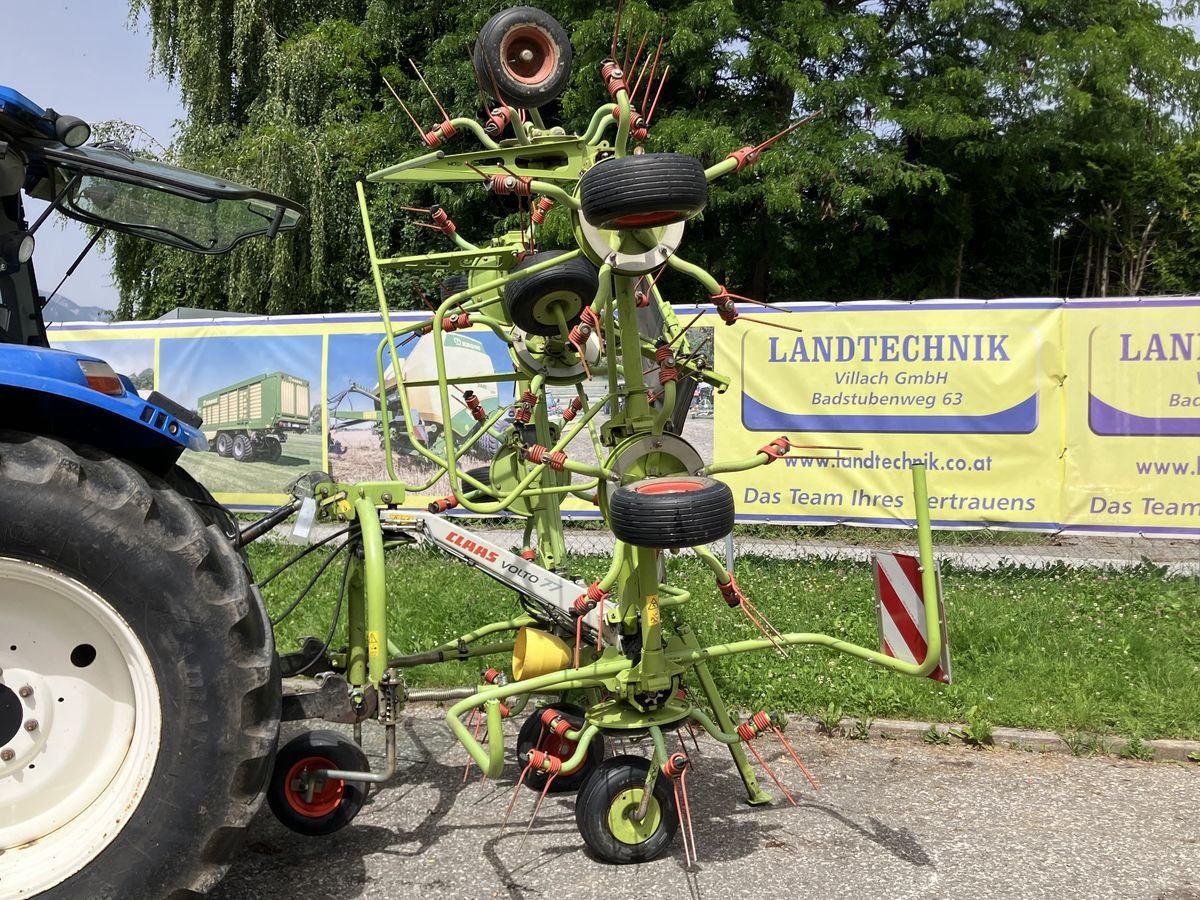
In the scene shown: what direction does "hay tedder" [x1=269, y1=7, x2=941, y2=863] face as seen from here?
to the viewer's left

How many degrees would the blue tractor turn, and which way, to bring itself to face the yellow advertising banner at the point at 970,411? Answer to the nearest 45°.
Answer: approximately 135° to its right

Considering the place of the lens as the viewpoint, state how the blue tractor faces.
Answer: facing to the left of the viewer

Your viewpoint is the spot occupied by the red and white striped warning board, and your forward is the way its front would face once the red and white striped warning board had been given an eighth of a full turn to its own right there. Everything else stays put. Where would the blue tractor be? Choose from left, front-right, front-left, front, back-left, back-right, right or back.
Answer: front

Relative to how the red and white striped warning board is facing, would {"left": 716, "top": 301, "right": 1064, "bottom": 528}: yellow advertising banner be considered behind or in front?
behind

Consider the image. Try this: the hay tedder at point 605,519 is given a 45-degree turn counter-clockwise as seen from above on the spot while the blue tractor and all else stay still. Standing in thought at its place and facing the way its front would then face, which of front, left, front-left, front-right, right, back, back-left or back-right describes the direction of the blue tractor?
front

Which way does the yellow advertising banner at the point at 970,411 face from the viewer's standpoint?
toward the camera

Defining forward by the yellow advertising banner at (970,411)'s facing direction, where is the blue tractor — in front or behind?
in front

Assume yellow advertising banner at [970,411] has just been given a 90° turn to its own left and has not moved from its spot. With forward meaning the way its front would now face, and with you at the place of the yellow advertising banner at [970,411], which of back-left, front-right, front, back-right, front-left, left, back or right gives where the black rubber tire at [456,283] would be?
back-right

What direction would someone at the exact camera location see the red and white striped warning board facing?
facing the viewer

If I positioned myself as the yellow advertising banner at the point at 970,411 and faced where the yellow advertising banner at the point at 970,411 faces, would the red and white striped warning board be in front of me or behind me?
in front

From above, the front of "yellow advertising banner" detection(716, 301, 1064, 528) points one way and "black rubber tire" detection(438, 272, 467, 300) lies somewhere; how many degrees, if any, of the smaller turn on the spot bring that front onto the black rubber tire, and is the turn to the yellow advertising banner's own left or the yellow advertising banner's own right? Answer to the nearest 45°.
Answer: approximately 45° to the yellow advertising banner's own right

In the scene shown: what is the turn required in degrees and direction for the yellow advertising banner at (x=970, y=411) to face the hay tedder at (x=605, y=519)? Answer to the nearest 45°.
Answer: approximately 45° to its right
